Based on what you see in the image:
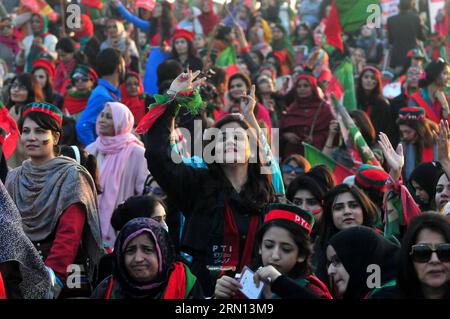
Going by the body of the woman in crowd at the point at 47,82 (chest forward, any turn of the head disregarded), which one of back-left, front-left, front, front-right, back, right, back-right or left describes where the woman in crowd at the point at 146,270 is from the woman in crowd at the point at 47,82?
front-left

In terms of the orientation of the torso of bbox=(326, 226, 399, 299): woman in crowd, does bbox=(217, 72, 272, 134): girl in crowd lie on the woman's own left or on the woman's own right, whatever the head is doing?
on the woman's own right

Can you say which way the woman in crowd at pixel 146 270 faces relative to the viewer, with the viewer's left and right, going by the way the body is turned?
facing the viewer

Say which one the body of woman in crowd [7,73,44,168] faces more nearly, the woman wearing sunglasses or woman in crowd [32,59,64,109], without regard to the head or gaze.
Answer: the woman wearing sunglasses

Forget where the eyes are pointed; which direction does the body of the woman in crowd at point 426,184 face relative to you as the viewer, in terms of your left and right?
facing the viewer and to the left of the viewer

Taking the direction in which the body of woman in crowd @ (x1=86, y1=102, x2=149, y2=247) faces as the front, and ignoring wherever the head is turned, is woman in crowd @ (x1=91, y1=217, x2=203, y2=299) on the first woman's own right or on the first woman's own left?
on the first woman's own left
